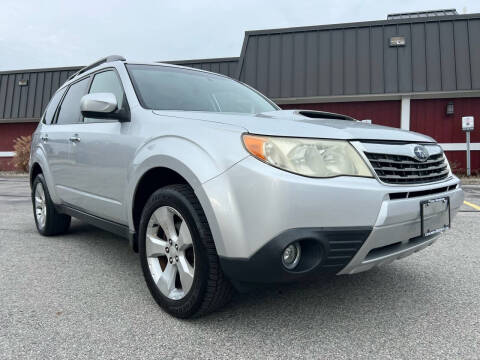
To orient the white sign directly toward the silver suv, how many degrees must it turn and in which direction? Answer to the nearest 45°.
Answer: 0° — it already faces it

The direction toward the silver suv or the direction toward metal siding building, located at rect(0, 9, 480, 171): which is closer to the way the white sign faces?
the silver suv

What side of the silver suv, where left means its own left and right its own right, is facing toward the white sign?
left

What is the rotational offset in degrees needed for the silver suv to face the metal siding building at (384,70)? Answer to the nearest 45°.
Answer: approximately 90° to its left

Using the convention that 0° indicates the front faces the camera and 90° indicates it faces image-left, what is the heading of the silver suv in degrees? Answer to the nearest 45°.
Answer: approximately 315°

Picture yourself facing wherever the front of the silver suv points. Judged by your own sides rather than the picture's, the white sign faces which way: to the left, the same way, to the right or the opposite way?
to the right

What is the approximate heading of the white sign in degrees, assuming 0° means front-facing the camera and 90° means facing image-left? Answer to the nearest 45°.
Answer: approximately 0°
